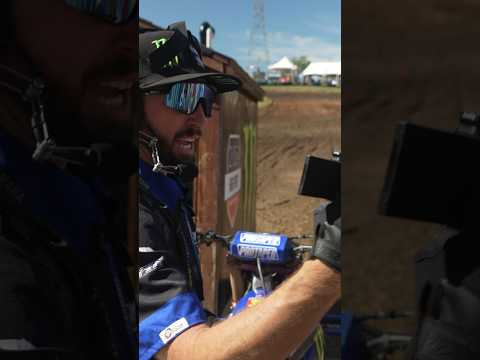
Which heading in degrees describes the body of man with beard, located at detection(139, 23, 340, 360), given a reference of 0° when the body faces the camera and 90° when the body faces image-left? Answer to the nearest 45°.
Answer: approximately 270°
